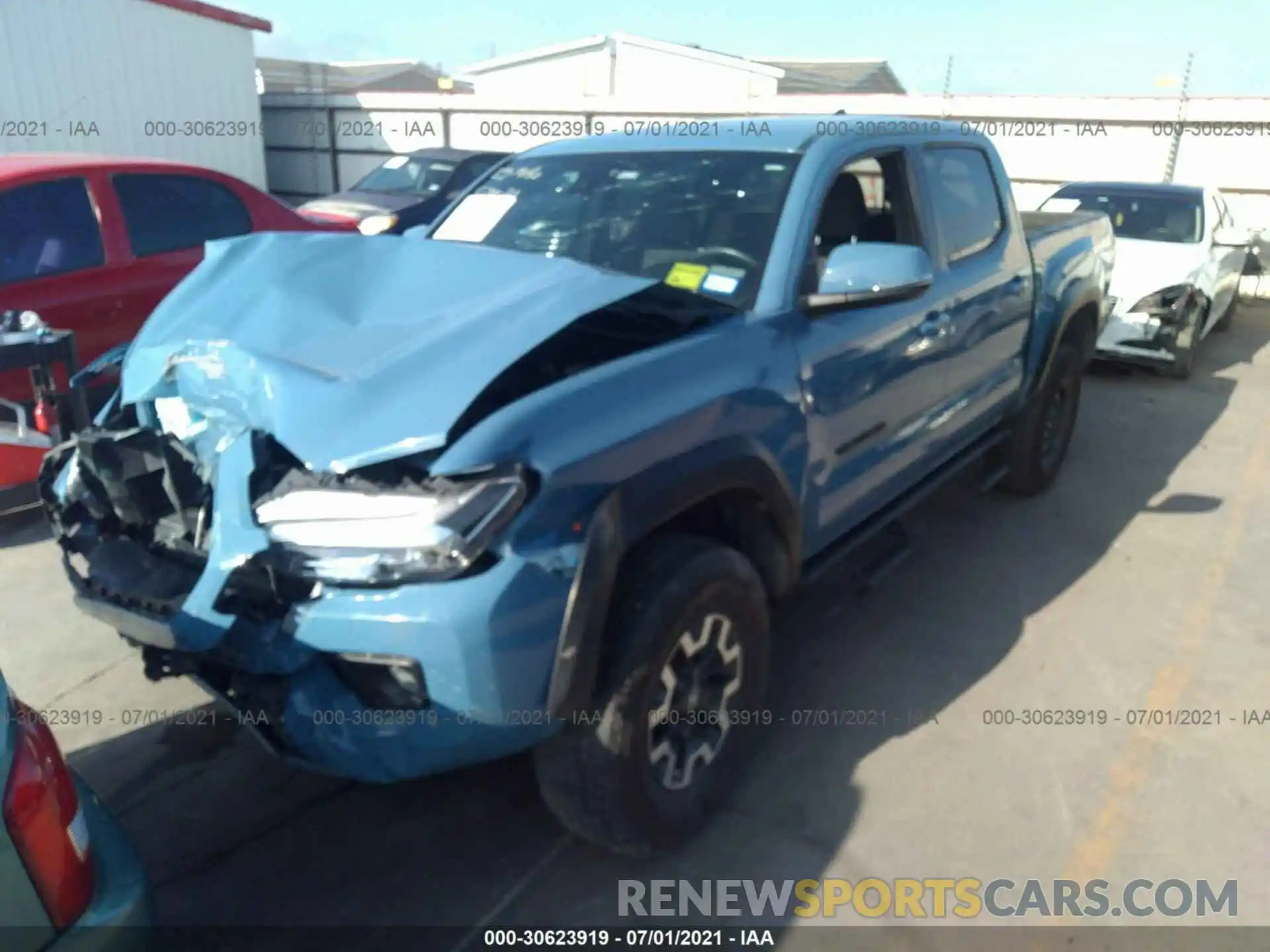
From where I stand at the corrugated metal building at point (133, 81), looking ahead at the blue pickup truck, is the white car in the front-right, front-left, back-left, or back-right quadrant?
front-left

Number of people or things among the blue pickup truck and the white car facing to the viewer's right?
0

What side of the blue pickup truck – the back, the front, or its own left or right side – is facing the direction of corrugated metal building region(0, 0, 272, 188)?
right

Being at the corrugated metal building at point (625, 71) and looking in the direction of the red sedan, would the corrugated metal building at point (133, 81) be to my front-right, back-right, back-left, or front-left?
front-right

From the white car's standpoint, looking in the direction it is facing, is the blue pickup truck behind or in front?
in front

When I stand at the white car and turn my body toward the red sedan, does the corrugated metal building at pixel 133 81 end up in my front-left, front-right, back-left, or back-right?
front-right

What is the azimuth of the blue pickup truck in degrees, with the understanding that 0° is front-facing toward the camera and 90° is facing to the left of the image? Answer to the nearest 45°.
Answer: approximately 45°

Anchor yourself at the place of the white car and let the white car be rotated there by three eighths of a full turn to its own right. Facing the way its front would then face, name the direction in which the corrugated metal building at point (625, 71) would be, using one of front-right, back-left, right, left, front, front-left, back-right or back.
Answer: front-left

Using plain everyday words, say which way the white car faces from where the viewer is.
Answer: facing the viewer and to the left of the viewer

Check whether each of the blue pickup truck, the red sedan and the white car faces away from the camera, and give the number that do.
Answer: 0
